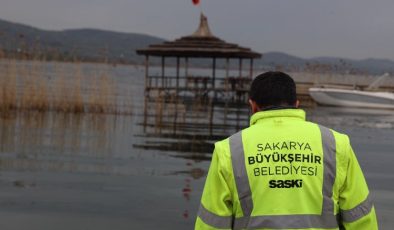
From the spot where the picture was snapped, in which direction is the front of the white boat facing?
facing to the left of the viewer
